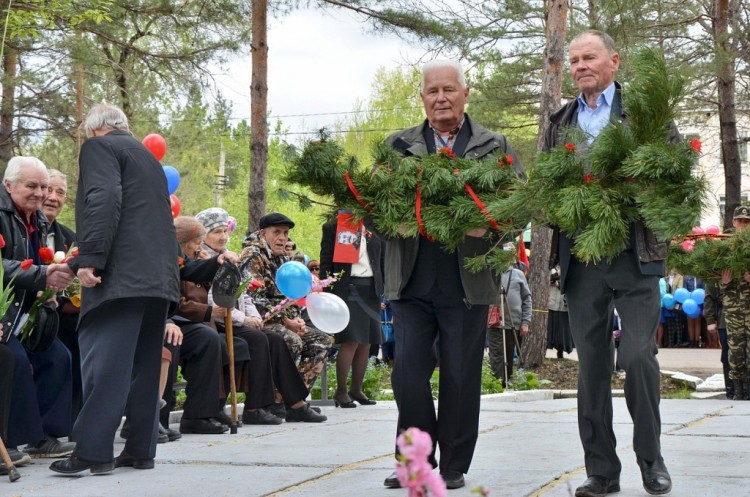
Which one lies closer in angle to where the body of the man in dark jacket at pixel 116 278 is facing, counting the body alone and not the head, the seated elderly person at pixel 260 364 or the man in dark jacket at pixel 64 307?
the man in dark jacket

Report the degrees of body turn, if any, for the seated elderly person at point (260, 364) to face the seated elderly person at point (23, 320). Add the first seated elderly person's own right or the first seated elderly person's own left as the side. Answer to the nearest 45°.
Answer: approximately 90° to the first seated elderly person's own right

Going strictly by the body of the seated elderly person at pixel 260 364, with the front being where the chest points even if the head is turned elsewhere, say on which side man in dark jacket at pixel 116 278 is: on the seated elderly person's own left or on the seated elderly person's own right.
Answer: on the seated elderly person's own right

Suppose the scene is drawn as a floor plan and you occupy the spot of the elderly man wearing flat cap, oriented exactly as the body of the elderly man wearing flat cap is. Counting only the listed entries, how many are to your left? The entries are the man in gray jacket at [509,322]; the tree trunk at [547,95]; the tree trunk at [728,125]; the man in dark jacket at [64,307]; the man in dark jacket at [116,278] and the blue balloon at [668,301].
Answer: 4

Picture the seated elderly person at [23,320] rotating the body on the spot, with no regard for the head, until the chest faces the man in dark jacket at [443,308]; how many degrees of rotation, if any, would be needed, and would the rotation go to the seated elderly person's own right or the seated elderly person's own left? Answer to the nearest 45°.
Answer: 0° — they already face them

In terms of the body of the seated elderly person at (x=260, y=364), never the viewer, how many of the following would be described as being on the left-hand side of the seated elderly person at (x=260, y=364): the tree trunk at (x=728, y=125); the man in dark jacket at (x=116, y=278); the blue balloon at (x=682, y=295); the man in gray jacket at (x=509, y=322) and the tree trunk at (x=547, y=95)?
4

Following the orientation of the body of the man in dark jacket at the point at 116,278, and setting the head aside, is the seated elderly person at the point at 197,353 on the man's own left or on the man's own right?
on the man's own right

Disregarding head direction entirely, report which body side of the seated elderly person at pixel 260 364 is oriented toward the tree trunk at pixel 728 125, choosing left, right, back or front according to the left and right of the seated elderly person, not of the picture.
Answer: left

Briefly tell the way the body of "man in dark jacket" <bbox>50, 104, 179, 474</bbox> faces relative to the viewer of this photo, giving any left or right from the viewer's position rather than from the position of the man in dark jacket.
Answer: facing away from the viewer and to the left of the viewer

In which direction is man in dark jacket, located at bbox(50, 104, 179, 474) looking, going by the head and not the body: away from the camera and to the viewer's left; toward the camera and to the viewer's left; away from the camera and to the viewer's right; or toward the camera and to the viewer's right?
away from the camera and to the viewer's left

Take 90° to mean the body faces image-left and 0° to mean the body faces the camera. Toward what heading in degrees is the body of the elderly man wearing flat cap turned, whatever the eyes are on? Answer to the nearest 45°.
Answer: approximately 315°

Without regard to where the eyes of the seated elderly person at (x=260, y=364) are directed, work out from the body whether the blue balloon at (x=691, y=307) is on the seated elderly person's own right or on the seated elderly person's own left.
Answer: on the seated elderly person's own left

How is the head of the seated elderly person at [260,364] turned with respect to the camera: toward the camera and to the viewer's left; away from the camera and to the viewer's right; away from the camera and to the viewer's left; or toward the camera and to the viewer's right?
toward the camera and to the viewer's right
